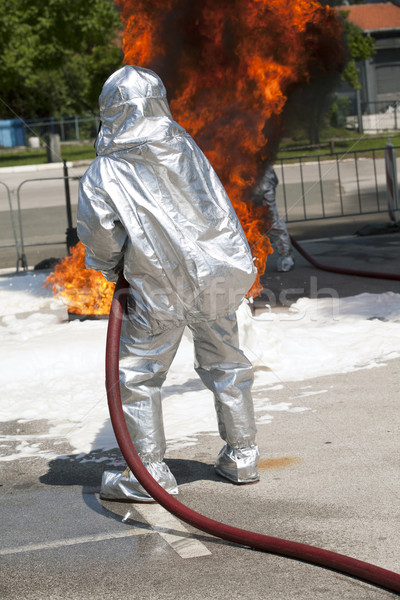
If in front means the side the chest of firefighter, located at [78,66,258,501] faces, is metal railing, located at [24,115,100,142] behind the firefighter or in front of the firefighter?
in front

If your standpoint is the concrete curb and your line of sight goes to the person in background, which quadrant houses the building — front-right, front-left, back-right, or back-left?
back-left

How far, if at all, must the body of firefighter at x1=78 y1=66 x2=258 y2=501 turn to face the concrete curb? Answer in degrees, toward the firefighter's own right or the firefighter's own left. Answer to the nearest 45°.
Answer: approximately 45° to the firefighter's own right

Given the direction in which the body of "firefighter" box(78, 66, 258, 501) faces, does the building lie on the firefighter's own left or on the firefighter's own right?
on the firefighter's own right

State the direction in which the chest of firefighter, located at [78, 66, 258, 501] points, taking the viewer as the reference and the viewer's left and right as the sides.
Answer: facing away from the viewer and to the left of the viewer

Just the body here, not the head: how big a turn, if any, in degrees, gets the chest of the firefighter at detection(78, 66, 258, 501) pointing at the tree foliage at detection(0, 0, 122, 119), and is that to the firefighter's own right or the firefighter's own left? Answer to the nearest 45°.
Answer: approximately 45° to the firefighter's own right

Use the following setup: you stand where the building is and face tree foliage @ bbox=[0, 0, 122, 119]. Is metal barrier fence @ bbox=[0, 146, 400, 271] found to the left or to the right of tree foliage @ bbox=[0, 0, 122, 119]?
left

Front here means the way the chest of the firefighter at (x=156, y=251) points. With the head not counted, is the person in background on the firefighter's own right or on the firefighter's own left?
on the firefighter's own right

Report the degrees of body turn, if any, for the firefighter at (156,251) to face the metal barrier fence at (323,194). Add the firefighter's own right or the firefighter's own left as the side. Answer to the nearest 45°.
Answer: approximately 45° to the firefighter's own right
